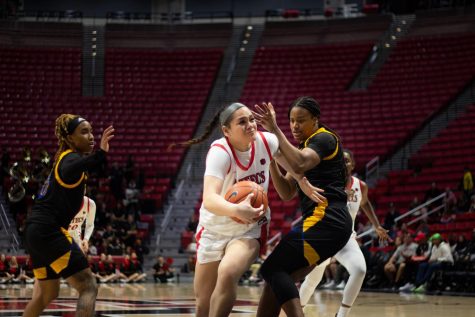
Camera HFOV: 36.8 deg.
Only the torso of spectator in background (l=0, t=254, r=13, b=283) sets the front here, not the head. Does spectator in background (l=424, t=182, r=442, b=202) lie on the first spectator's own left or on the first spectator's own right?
on the first spectator's own left

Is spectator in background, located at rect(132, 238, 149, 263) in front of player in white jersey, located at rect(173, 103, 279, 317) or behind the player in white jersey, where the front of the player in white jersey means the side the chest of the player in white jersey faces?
behind

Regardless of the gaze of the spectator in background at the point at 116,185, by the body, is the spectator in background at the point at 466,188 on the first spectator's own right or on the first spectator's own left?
on the first spectator's own left

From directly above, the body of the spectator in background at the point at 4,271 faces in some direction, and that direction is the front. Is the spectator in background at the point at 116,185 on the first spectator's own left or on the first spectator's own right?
on the first spectator's own left

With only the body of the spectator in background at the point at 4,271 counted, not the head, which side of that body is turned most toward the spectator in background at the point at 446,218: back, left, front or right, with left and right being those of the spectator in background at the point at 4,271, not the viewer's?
left

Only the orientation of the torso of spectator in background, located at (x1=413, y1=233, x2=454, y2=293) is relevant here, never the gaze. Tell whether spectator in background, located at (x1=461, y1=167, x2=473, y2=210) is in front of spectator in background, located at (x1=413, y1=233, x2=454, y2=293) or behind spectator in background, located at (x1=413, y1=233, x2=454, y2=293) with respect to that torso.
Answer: behind

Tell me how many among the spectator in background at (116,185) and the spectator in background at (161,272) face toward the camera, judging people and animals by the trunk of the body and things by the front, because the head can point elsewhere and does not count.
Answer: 2

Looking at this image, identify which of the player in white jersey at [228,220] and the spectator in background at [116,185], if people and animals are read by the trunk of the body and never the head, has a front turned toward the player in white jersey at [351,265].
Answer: the spectator in background

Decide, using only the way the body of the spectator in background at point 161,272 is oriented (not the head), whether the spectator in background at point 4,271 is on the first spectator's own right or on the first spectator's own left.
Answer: on the first spectator's own right
